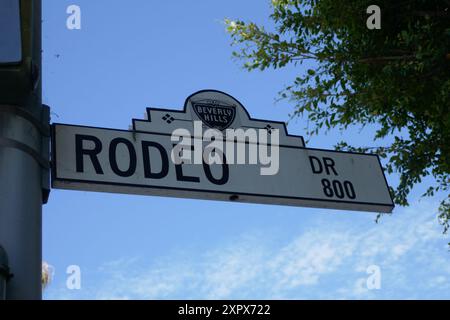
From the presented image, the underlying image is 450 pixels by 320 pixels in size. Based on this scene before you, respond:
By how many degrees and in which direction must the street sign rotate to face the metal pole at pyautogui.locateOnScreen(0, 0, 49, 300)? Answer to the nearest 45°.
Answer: approximately 45° to its right

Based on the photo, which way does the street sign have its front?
toward the camera

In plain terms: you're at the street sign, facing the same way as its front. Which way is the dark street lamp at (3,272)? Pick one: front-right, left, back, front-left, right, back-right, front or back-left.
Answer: front-right
